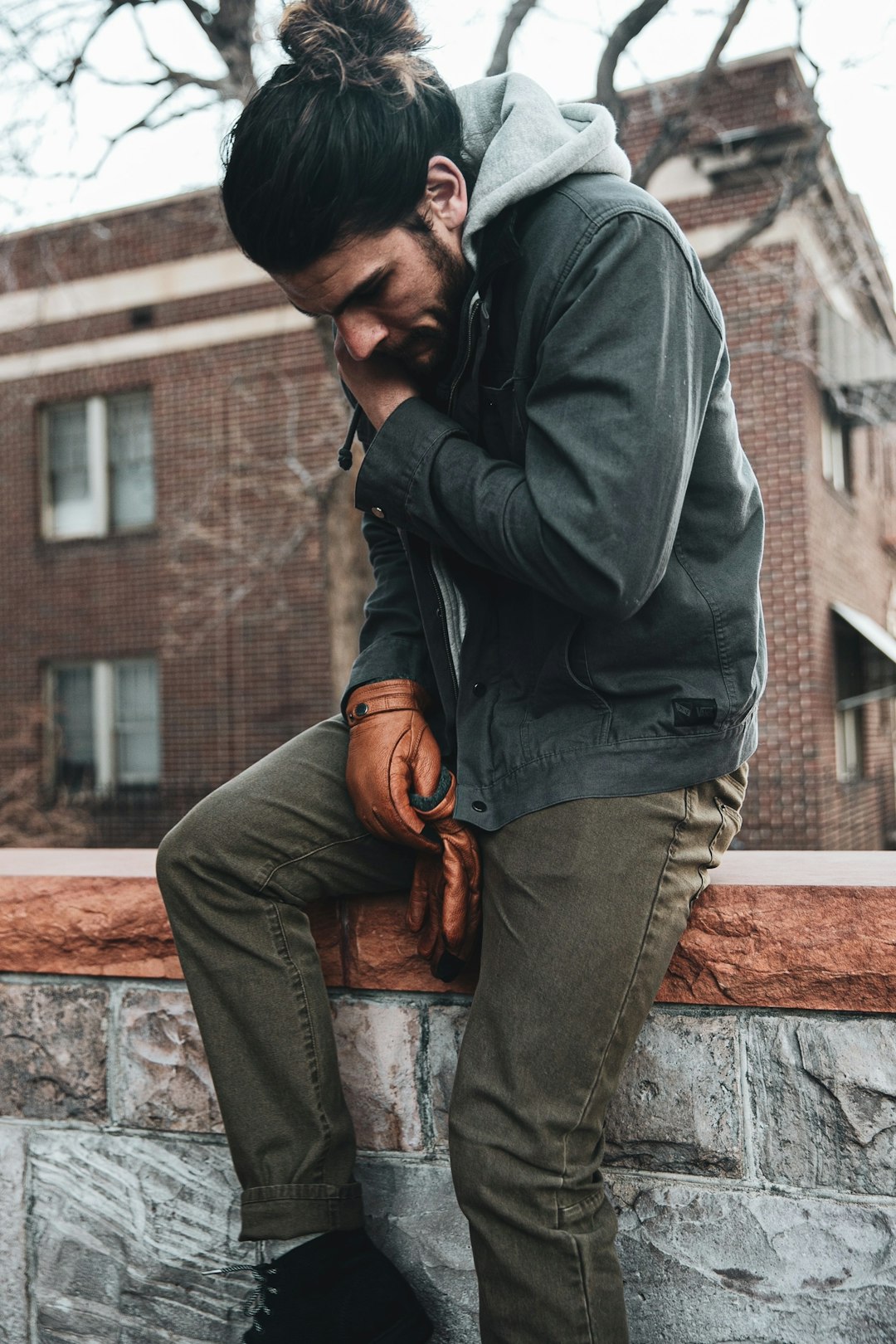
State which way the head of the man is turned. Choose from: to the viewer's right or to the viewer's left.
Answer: to the viewer's left

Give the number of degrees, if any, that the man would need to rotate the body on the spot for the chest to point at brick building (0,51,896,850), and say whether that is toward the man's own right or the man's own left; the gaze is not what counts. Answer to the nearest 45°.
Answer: approximately 135° to the man's own right

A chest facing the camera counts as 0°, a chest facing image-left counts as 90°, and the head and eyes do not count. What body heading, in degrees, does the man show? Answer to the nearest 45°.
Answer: approximately 45°

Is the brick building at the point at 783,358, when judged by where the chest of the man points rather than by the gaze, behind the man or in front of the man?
behind
